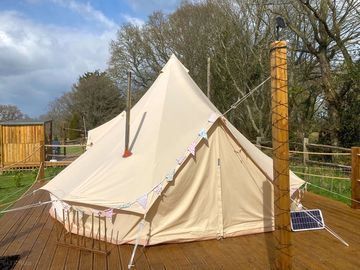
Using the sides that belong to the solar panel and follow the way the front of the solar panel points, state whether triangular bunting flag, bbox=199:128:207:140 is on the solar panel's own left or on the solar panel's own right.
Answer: on the solar panel's own right

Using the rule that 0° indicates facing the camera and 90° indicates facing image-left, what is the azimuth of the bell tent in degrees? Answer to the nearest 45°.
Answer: approximately 315°

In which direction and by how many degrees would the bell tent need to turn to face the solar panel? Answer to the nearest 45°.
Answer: approximately 45° to its left

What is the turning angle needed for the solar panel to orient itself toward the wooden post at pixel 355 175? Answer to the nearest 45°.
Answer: approximately 135° to its left

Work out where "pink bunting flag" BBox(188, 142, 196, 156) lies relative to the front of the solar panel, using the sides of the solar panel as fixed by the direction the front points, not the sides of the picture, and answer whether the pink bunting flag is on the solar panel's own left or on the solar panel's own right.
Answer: on the solar panel's own right

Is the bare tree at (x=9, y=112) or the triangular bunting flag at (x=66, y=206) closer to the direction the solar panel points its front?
the triangular bunting flag

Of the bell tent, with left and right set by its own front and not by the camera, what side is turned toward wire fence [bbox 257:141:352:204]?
left

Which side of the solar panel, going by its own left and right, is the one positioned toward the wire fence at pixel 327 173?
back

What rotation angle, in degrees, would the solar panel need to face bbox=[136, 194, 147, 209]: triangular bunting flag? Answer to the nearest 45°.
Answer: approximately 45° to its right
